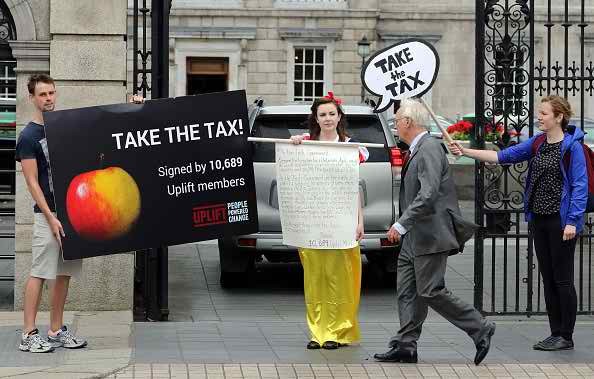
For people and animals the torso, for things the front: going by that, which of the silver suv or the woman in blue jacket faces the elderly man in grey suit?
the woman in blue jacket

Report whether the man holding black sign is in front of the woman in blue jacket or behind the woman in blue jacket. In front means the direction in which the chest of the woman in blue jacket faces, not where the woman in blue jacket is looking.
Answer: in front

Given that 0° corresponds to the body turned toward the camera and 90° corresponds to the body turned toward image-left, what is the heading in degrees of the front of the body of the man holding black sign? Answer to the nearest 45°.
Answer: approximately 270°

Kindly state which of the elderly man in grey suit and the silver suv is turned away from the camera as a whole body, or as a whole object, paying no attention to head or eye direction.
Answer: the silver suv

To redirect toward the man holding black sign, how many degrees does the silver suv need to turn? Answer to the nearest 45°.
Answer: approximately 135° to its left

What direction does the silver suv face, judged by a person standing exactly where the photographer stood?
facing away from the viewer

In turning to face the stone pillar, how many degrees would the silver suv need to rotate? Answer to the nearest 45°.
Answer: approximately 135° to its left
